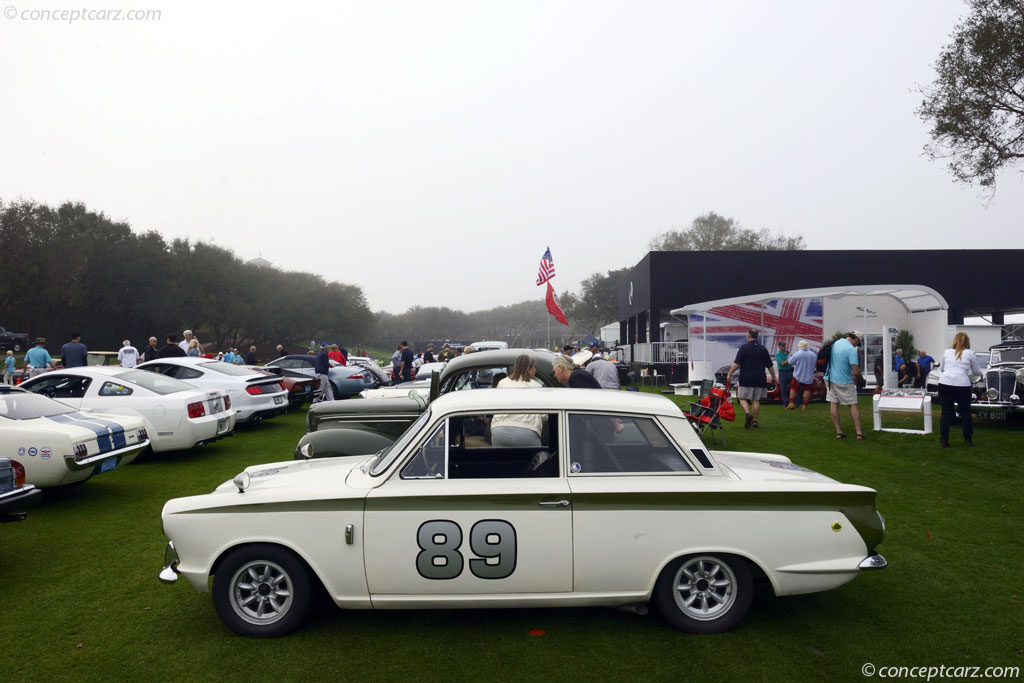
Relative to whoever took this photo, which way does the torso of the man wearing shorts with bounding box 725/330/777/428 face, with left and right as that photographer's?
facing away from the viewer

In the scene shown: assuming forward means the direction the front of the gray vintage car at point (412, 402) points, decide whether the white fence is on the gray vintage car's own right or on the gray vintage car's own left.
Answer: on the gray vintage car's own right

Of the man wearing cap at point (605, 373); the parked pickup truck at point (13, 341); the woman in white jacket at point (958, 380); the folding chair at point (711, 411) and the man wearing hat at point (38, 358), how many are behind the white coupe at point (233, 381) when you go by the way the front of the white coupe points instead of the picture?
3

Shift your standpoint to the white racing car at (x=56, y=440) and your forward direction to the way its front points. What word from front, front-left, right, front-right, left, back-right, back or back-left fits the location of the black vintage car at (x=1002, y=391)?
back-right

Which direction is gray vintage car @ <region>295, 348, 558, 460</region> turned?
to the viewer's left

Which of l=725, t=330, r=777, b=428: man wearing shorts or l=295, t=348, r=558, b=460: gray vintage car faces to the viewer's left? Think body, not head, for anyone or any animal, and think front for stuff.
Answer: the gray vintage car

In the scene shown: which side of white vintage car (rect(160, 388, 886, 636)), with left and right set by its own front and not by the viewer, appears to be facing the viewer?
left

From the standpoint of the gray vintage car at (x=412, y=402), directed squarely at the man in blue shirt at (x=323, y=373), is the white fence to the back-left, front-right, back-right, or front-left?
front-right

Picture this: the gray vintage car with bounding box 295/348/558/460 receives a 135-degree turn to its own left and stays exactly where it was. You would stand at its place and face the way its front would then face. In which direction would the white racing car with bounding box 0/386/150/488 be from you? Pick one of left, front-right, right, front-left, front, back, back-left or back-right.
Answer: back-right

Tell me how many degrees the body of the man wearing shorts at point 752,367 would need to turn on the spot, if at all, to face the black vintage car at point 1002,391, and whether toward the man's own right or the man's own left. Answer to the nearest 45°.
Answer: approximately 90° to the man's own right

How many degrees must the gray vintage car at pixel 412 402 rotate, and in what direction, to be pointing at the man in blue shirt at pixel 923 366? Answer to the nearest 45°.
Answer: approximately 135° to its right

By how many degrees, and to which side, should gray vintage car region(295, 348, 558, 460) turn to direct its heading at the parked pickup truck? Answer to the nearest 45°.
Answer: approximately 45° to its right

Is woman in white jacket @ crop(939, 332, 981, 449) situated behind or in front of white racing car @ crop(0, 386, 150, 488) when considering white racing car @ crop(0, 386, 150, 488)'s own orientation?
behind

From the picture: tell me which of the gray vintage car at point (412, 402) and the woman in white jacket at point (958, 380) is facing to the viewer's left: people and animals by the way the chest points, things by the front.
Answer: the gray vintage car
